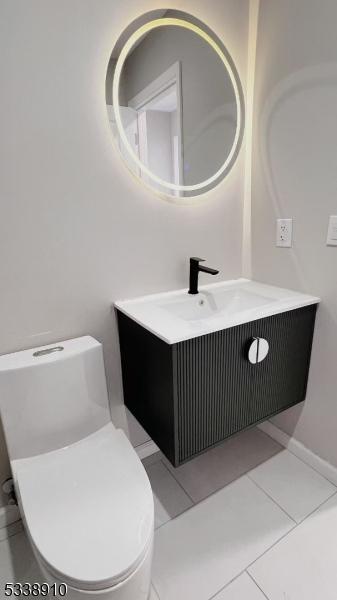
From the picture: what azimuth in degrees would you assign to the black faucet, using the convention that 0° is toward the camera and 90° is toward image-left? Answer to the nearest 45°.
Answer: approximately 315°

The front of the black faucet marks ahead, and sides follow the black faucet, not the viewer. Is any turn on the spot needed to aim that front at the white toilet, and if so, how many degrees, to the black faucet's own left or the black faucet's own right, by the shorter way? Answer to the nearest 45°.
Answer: approximately 90° to the black faucet's own right

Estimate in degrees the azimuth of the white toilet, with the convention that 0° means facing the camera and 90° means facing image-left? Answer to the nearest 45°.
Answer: approximately 0°

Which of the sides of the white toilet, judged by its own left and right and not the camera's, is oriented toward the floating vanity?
left
